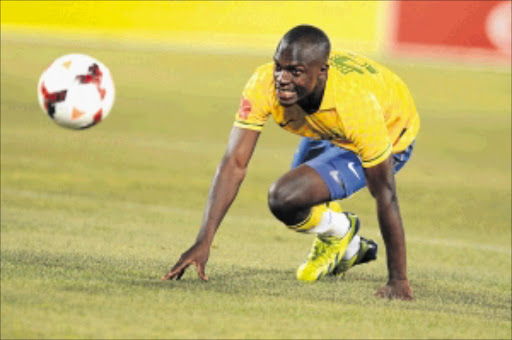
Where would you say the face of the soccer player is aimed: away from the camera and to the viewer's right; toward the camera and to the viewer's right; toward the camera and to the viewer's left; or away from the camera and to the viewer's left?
toward the camera and to the viewer's left

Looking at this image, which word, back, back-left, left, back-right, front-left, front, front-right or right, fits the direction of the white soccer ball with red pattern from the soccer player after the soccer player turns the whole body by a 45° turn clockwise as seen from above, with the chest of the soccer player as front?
front-right

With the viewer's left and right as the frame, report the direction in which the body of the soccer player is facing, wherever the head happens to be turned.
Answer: facing the viewer and to the left of the viewer
